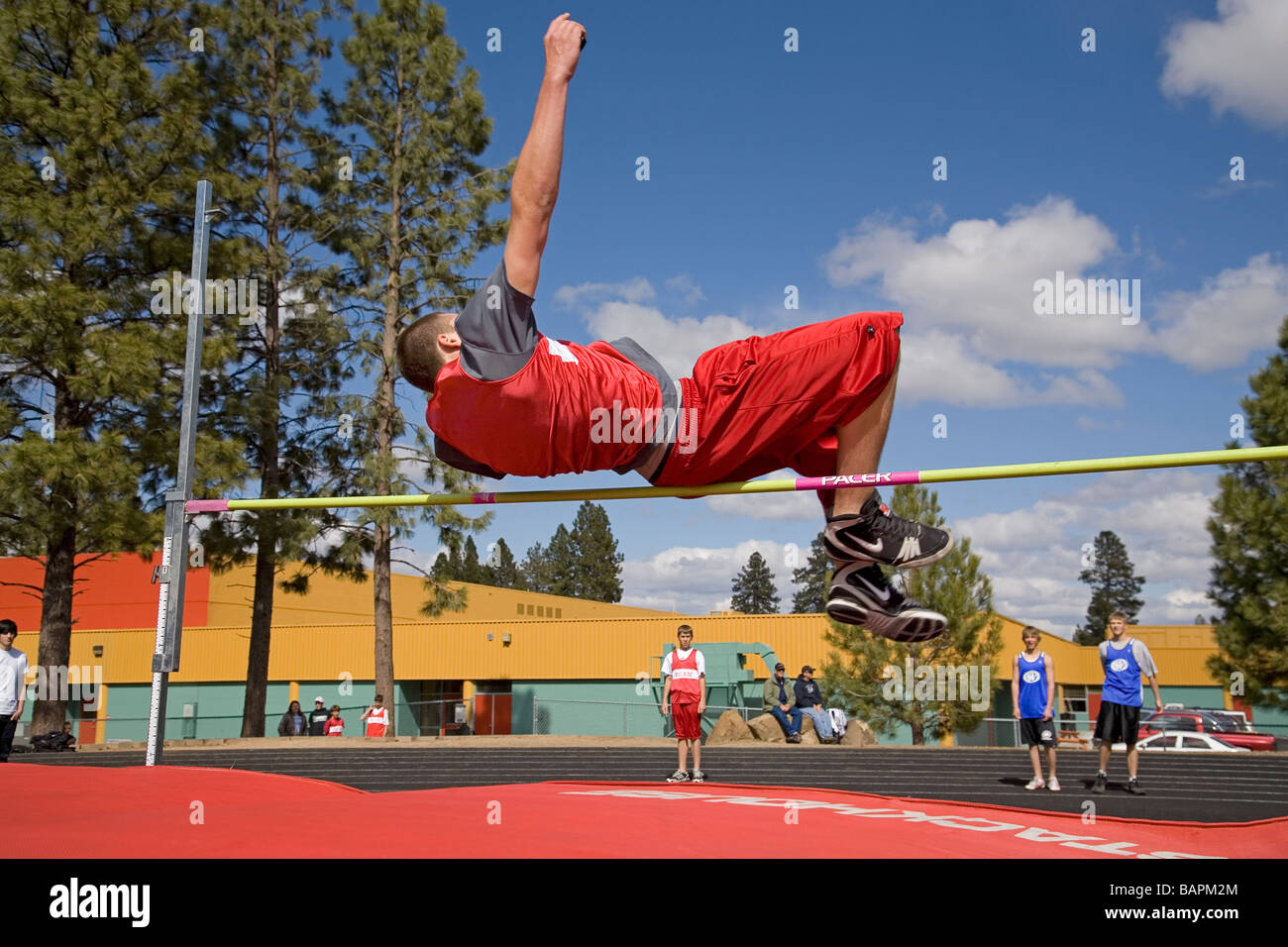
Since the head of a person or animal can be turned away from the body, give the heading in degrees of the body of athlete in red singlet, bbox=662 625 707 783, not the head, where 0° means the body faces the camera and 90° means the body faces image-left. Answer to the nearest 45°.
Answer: approximately 0°

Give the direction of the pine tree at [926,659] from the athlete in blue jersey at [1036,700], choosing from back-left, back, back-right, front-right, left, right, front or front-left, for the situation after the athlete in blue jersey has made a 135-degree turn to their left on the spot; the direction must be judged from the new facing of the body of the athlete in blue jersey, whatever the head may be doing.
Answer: front-left

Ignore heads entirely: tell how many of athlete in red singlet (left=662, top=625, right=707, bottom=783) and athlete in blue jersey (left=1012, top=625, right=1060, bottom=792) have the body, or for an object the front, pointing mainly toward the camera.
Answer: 2

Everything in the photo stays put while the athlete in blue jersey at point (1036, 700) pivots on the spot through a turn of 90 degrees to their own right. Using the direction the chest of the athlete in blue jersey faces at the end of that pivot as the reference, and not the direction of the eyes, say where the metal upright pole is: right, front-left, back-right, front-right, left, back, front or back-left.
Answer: front-left

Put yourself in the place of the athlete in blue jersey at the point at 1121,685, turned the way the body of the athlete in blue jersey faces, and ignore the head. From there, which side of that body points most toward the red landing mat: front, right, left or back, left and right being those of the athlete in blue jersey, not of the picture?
front

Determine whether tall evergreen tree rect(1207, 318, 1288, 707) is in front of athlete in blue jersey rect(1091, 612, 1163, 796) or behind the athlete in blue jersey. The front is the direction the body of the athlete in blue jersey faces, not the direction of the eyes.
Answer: behind

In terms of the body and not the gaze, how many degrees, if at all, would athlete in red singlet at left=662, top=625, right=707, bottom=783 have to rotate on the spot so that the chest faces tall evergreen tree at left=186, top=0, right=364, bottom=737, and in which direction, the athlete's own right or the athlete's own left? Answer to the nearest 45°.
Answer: approximately 135° to the athlete's own right
